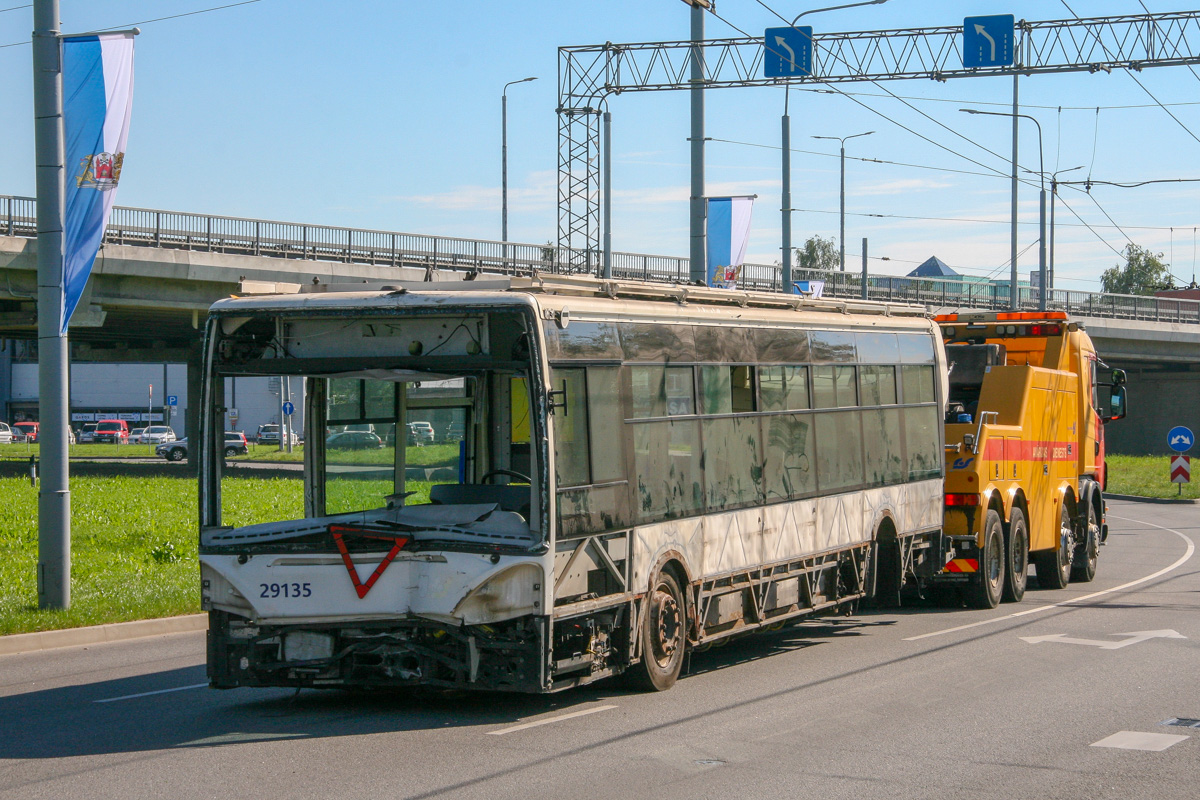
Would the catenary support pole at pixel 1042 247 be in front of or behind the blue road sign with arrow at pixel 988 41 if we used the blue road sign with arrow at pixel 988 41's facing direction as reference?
behind

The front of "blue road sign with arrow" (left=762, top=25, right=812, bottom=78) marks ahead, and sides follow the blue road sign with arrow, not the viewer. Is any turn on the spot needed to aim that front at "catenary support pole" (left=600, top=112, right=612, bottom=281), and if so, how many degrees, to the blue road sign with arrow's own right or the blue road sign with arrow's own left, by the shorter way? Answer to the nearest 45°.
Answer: approximately 135° to the blue road sign with arrow's own right

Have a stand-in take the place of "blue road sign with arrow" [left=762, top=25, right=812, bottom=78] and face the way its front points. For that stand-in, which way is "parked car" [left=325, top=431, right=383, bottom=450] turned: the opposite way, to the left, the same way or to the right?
to the right

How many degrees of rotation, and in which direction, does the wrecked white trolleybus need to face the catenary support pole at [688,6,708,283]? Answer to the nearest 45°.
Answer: approximately 135° to its right

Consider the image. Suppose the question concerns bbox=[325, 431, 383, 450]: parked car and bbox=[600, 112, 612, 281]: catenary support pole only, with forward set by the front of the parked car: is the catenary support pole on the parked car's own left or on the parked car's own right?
on the parked car's own left

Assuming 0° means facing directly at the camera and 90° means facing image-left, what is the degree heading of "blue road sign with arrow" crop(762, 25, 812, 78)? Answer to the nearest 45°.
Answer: approximately 0°

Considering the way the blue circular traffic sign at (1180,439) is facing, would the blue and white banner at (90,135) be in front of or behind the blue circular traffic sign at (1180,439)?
in front

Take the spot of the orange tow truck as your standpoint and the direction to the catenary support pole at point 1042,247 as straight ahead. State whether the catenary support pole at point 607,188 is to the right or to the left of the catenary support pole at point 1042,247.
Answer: left

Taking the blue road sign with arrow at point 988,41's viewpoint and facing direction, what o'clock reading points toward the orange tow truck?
The orange tow truck is roughly at 12 o'clock from the blue road sign with arrow.

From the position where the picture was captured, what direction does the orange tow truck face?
facing away from the viewer and to the right of the viewer
